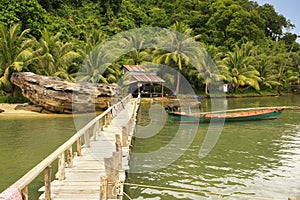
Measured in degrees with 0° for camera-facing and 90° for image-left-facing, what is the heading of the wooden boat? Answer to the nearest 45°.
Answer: approximately 270°

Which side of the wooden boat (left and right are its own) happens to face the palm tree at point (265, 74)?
left

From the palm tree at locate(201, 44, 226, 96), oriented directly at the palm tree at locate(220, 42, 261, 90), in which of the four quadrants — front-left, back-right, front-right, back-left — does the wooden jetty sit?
back-right

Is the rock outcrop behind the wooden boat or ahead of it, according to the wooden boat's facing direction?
behind

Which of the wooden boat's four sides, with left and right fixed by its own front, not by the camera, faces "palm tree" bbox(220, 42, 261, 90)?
left
